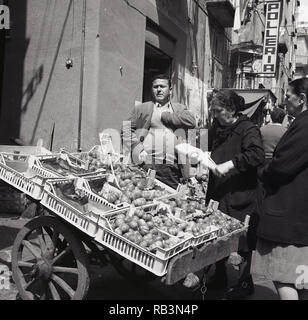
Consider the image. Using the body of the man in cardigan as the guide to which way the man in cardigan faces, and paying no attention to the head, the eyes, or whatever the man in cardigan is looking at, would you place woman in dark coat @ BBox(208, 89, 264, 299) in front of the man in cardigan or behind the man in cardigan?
in front

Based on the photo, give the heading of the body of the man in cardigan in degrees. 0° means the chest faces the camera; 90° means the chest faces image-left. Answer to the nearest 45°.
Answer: approximately 0°

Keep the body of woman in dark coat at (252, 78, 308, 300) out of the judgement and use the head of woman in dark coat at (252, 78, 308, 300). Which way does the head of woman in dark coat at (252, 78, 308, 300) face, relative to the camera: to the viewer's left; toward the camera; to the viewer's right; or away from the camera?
to the viewer's left

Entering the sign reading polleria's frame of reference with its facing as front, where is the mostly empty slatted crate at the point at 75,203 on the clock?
The mostly empty slatted crate is roughly at 12 o'clock from the sign reading polleria.

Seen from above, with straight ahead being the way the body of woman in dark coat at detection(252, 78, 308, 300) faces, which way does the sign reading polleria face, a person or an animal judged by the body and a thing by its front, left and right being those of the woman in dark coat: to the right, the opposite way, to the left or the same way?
to the left

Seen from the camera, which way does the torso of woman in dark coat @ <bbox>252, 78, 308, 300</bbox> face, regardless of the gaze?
to the viewer's left

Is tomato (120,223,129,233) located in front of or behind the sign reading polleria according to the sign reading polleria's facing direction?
in front

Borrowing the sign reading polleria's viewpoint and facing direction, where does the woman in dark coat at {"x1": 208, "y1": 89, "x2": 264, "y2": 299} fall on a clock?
The woman in dark coat is roughly at 12 o'clock from the sign reading polleria.

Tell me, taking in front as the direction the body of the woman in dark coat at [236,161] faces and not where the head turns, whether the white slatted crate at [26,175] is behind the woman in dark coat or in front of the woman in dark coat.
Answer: in front

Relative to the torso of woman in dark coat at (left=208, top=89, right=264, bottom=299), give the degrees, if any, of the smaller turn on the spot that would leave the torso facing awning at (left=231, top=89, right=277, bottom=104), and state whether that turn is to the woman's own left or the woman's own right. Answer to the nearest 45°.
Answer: approximately 135° to the woman's own right

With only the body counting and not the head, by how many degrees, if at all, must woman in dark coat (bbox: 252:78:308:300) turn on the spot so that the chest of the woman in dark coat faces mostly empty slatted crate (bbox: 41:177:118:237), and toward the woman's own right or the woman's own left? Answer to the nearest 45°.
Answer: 0° — they already face it

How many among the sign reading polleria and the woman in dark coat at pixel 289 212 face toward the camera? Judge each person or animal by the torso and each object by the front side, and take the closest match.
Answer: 1
